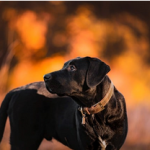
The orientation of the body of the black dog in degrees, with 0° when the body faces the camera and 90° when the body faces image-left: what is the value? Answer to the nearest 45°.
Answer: approximately 315°
